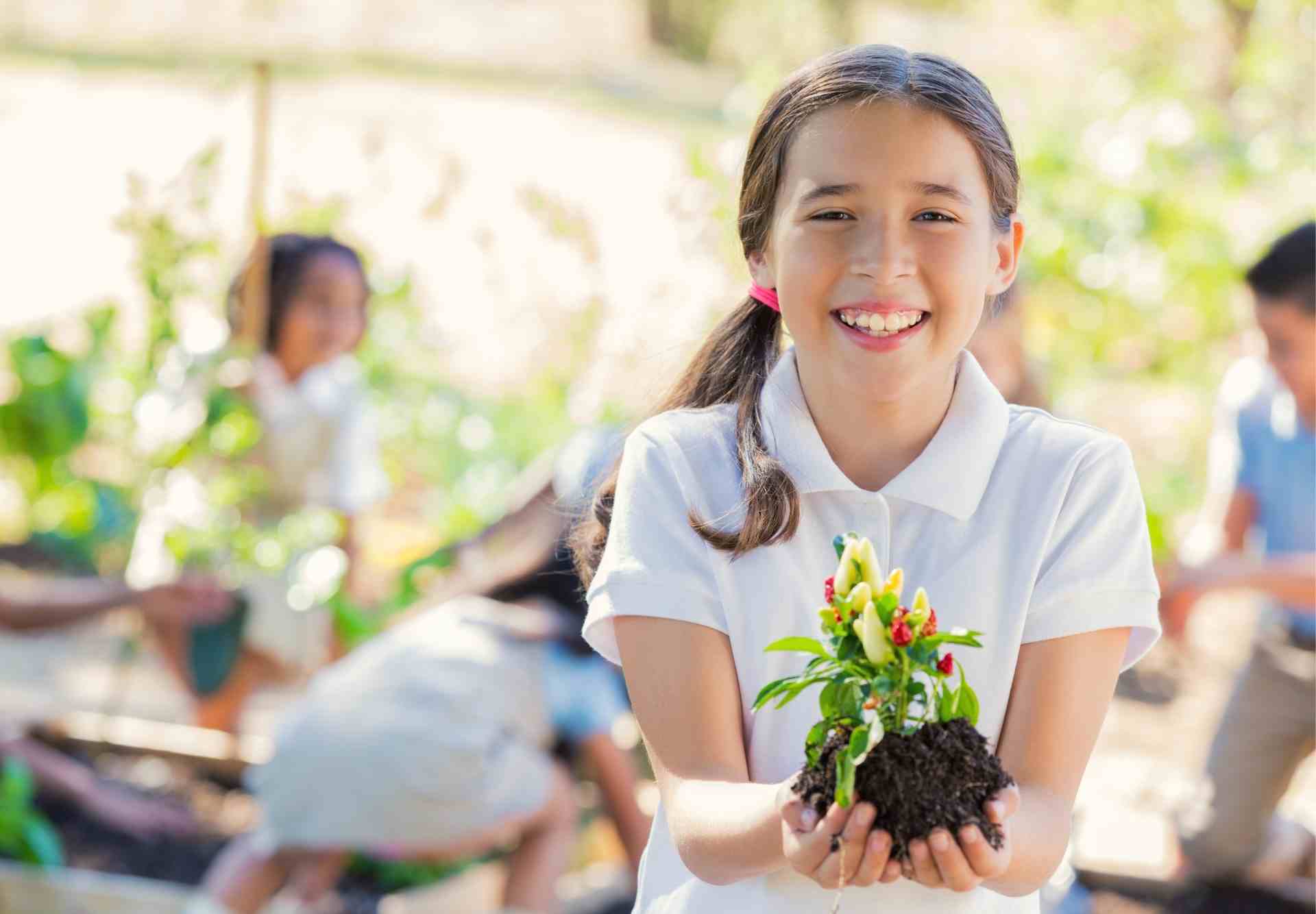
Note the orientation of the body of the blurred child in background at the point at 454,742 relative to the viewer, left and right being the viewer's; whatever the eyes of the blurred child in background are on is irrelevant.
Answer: facing to the right of the viewer

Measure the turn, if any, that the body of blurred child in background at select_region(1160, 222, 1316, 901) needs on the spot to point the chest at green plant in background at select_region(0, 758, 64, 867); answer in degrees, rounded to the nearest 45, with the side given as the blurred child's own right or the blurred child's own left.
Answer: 0° — they already face it

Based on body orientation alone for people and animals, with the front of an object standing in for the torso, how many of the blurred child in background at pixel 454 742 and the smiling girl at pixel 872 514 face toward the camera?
1

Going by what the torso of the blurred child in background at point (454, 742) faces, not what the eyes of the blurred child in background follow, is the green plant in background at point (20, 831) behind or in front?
behind

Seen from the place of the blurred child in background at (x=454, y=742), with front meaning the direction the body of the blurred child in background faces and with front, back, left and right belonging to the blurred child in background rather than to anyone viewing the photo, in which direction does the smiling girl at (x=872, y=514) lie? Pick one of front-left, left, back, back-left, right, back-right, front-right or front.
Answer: right

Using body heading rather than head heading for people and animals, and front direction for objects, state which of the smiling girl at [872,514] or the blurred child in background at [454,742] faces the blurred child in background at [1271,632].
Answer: the blurred child in background at [454,742]

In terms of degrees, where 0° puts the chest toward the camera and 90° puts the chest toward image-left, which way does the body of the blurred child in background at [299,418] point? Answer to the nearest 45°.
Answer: approximately 315°

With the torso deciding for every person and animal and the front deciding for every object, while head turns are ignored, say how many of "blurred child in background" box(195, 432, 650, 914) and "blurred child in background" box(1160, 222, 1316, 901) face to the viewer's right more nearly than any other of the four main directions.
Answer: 1

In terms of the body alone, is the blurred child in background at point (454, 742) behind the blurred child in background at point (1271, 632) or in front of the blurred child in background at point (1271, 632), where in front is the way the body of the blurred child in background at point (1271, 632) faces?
in front

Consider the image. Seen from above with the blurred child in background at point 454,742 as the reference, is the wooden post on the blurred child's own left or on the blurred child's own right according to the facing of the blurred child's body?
on the blurred child's own left

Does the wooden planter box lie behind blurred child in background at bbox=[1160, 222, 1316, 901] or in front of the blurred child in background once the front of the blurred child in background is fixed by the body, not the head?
in front

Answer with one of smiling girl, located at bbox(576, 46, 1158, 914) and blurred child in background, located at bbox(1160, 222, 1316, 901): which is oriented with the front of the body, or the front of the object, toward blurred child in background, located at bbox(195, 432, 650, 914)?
blurred child in background, located at bbox(1160, 222, 1316, 901)

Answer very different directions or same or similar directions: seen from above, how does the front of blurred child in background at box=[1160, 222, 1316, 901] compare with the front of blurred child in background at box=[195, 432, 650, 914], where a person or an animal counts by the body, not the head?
very different directions
